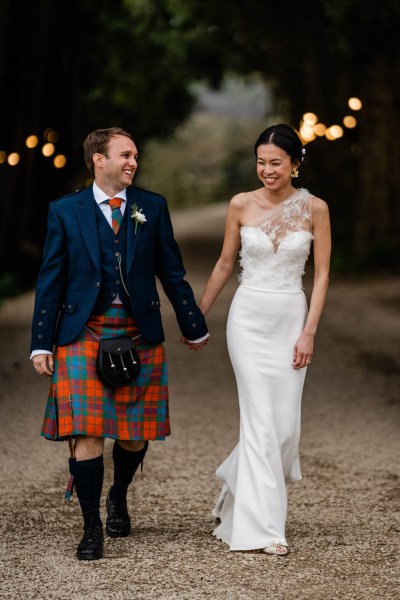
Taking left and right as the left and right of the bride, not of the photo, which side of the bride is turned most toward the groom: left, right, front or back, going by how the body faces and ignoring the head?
right

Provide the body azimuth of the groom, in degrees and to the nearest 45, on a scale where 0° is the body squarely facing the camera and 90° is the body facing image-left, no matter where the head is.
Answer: approximately 0°

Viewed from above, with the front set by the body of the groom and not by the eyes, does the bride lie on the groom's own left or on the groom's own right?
on the groom's own left

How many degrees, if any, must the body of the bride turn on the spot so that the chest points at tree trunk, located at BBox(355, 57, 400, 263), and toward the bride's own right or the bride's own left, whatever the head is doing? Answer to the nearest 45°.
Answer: approximately 180°

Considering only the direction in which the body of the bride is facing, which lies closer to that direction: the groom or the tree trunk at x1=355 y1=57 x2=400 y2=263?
the groom
